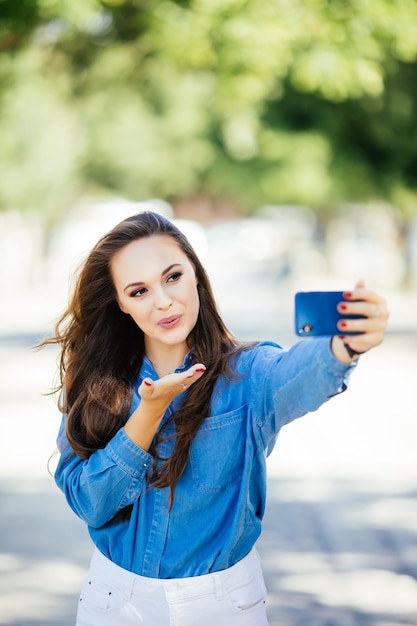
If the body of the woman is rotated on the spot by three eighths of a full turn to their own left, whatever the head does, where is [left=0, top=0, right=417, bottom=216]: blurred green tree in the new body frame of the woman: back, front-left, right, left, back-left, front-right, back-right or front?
front-left

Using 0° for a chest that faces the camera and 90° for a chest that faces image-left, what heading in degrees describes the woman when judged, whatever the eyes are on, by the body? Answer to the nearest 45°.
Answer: approximately 0°
